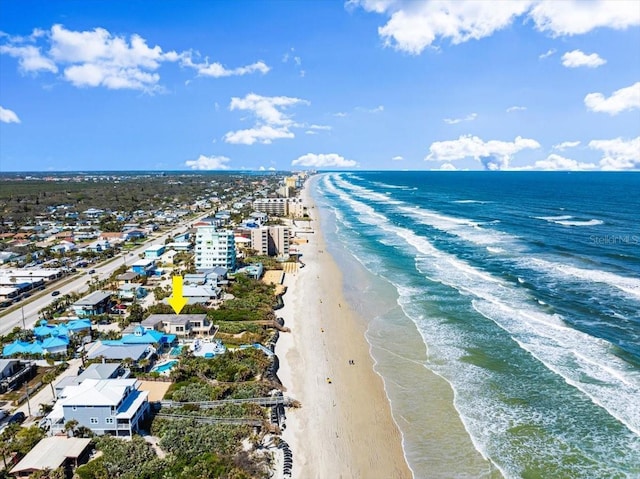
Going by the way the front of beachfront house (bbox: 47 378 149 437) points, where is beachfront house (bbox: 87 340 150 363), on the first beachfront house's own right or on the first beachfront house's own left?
on the first beachfront house's own right

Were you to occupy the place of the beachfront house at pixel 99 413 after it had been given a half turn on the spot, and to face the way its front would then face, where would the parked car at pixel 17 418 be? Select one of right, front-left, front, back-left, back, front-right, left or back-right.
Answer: back

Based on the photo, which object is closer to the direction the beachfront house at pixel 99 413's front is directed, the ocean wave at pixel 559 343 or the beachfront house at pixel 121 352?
the ocean wave

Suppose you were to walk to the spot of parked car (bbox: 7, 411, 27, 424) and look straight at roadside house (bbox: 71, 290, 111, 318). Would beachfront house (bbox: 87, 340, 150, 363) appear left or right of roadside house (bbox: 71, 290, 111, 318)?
right

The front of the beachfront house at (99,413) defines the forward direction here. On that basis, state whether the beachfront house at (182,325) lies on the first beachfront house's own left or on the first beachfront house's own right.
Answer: on the first beachfront house's own left

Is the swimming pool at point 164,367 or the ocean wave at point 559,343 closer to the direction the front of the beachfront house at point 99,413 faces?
the ocean wave

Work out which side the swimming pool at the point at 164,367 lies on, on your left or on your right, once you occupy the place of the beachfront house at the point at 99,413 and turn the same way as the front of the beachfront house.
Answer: on your left

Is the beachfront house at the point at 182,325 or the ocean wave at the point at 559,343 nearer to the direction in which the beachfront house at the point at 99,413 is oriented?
the ocean wave

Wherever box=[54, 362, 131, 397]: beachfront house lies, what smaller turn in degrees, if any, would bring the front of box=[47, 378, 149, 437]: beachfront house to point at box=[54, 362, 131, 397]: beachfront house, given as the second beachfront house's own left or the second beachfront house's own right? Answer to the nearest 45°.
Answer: approximately 90° to the second beachfront house's own right
